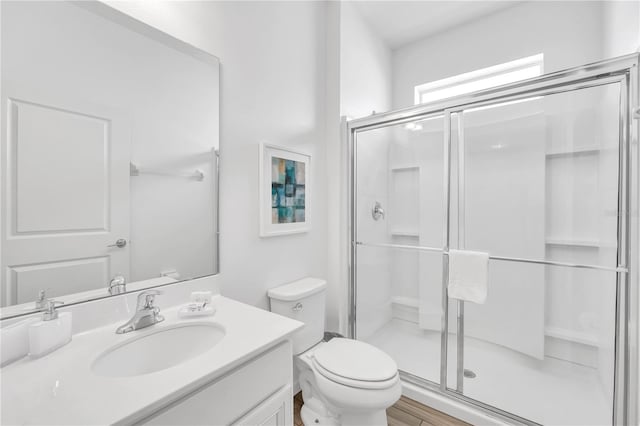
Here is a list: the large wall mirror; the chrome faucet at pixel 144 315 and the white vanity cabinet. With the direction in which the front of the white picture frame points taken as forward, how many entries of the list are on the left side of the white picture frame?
0

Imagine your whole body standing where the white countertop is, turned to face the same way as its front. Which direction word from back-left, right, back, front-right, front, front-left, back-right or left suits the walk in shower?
front-left

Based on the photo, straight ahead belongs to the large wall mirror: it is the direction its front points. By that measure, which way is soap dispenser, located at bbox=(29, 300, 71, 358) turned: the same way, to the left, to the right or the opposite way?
the same way

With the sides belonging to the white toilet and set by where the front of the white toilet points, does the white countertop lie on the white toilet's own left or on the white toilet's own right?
on the white toilet's own right

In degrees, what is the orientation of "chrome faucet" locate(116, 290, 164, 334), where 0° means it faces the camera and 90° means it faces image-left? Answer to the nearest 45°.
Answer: approximately 315°

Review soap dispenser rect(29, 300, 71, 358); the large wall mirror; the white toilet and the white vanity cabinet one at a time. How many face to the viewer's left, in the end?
0

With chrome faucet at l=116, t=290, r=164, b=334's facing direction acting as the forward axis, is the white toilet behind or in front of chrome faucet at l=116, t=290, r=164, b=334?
in front

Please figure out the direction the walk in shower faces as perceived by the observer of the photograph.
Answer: facing the viewer and to the left of the viewer

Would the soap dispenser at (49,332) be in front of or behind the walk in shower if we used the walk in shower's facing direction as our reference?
in front

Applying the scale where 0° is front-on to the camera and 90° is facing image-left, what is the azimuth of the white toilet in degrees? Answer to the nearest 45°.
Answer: approximately 315°

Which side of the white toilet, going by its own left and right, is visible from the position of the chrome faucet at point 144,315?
right

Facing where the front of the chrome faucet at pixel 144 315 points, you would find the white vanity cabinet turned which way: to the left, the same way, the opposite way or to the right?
the same way

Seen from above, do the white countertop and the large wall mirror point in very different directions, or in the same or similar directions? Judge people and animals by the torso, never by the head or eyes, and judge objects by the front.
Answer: same or similar directions

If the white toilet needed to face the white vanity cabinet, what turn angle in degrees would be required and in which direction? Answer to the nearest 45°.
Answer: approximately 90° to its right

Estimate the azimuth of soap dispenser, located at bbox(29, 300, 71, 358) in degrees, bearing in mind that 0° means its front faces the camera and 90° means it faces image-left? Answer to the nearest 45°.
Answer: approximately 315°

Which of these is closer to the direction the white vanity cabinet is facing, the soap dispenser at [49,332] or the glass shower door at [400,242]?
the glass shower door

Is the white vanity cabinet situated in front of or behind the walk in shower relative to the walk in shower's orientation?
in front

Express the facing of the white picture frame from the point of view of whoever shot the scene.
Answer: facing the viewer and to the right of the viewer
